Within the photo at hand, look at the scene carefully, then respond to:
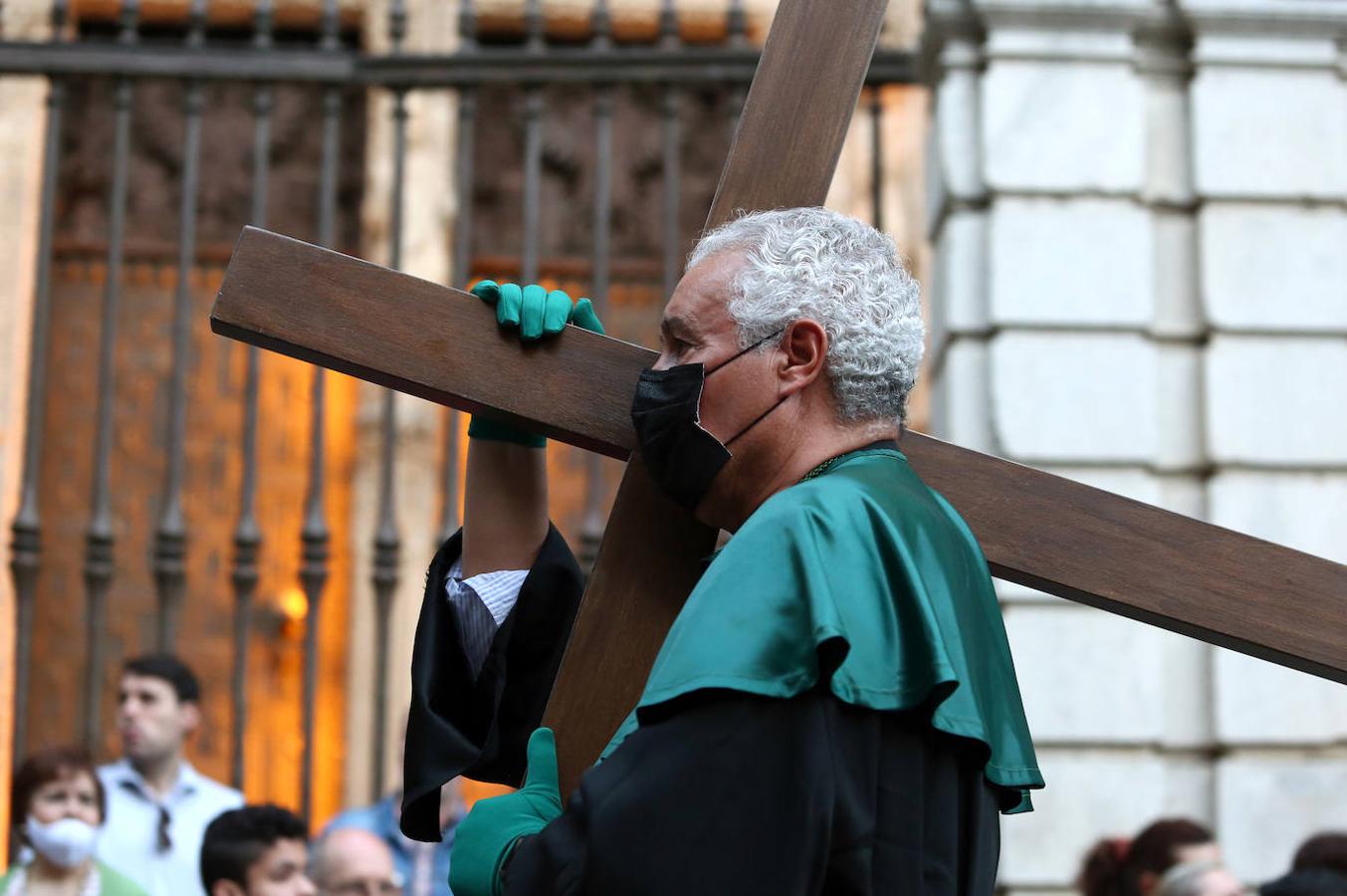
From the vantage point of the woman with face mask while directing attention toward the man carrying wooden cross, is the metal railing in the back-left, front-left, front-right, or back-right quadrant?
back-left

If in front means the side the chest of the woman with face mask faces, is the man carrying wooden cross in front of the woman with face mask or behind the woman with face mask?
in front

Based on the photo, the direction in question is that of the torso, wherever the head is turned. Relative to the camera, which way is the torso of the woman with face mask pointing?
toward the camera

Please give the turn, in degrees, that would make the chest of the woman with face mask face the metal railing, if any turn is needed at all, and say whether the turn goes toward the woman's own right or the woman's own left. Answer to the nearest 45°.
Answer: approximately 180°

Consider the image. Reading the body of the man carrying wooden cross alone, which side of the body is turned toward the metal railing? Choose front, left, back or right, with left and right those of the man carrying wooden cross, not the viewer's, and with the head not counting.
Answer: right

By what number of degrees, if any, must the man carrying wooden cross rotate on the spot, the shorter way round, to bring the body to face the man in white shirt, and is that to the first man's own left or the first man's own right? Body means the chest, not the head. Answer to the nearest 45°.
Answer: approximately 45° to the first man's own right

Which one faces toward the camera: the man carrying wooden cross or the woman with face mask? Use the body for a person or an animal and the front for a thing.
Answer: the woman with face mask

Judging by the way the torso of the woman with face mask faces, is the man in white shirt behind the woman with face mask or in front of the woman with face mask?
behind

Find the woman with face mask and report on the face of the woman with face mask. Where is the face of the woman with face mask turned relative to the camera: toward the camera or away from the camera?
toward the camera

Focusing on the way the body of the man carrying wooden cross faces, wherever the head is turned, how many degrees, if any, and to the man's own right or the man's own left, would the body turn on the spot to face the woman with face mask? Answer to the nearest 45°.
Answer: approximately 45° to the man's own right

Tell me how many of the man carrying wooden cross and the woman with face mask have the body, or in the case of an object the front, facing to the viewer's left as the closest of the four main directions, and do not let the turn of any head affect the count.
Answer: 1

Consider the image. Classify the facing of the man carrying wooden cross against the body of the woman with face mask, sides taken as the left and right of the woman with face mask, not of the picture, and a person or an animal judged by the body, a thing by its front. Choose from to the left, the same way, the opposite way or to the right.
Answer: to the right

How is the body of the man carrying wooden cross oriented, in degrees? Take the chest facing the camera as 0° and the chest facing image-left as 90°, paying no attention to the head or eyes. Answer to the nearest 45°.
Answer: approximately 90°
